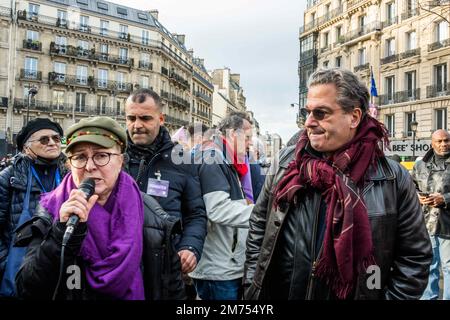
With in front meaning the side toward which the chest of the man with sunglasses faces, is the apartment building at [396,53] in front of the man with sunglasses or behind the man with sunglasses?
behind

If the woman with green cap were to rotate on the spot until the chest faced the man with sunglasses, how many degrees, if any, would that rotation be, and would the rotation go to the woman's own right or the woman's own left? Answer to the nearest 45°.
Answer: approximately 90° to the woman's own left

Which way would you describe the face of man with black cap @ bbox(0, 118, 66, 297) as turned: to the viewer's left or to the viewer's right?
to the viewer's right

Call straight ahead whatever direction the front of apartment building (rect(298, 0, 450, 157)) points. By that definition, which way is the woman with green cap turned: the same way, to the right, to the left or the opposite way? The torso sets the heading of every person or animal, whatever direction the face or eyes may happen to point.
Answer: to the left

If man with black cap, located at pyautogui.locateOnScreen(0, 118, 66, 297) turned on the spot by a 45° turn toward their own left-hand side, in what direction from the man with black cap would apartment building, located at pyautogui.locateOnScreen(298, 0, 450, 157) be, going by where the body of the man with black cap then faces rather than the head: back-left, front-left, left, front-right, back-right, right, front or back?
front-left

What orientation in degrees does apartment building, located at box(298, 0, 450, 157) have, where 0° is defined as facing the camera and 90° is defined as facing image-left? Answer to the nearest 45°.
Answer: approximately 45°

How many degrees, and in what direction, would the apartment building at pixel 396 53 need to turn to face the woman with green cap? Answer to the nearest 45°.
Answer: approximately 45° to its left

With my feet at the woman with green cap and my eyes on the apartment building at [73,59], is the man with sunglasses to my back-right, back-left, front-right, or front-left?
back-right

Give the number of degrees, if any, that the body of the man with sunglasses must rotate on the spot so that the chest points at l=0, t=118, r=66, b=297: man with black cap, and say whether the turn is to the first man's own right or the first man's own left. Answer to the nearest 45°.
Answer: approximately 45° to the first man's own right

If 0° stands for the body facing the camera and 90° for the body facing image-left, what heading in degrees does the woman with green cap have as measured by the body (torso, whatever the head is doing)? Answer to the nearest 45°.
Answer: approximately 0°
